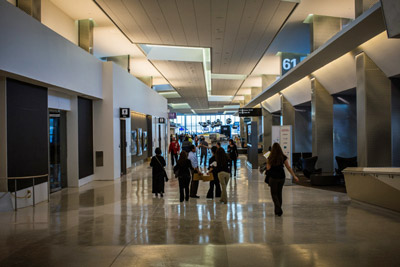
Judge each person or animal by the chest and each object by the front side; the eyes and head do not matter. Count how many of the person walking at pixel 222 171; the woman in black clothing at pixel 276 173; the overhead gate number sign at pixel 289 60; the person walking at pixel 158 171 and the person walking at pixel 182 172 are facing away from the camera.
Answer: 4

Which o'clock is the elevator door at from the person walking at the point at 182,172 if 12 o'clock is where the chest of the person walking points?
The elevator door is roughly at 10 o'clock from the person walking.

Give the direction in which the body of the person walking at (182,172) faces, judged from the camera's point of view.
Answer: away from the camera

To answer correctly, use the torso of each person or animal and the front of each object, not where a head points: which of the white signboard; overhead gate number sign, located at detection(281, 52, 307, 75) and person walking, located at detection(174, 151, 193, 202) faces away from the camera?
the person walking

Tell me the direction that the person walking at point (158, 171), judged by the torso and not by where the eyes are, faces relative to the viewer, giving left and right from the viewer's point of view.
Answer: facing away from the viewer

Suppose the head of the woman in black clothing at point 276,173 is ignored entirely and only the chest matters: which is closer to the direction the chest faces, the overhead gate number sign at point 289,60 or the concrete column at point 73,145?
the overhead gate number sign

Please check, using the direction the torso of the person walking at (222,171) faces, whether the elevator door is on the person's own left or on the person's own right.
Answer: on the person's own left

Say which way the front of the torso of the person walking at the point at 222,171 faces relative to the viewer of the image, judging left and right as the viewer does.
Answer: facing away from the viewer

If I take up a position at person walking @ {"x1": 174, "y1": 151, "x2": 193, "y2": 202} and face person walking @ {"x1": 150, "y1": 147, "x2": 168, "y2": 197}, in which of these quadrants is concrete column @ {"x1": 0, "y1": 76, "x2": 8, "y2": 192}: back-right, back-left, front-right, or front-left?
front-left

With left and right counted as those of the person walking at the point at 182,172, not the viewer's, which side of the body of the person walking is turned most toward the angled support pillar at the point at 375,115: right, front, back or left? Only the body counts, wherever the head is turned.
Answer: right

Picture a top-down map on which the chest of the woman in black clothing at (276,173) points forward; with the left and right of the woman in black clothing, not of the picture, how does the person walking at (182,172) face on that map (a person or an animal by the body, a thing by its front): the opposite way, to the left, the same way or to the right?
the same way

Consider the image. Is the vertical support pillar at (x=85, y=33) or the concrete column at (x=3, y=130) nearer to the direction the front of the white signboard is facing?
the concrete column

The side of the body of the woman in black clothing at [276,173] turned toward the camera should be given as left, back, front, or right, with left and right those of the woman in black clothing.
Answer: back

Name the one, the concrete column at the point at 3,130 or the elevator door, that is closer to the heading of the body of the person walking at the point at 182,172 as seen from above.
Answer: the elevator door

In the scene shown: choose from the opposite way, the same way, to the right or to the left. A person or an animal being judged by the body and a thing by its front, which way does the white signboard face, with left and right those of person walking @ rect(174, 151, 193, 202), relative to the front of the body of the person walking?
the opposite way

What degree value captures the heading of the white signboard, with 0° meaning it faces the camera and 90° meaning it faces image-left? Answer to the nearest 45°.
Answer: approximately 0°

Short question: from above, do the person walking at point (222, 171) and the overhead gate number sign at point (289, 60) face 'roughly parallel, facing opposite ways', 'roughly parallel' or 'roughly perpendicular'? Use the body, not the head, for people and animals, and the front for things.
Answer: roughly parallel, facing opposite ways

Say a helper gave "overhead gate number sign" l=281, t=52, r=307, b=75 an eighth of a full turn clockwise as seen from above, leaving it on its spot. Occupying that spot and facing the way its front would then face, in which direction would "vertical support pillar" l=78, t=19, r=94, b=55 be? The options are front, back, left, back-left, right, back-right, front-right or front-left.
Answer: front

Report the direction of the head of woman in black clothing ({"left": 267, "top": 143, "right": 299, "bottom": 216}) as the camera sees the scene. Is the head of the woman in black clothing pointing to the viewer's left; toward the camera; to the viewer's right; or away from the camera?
away from the camera

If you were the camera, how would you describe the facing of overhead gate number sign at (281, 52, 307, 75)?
facing the viewer
